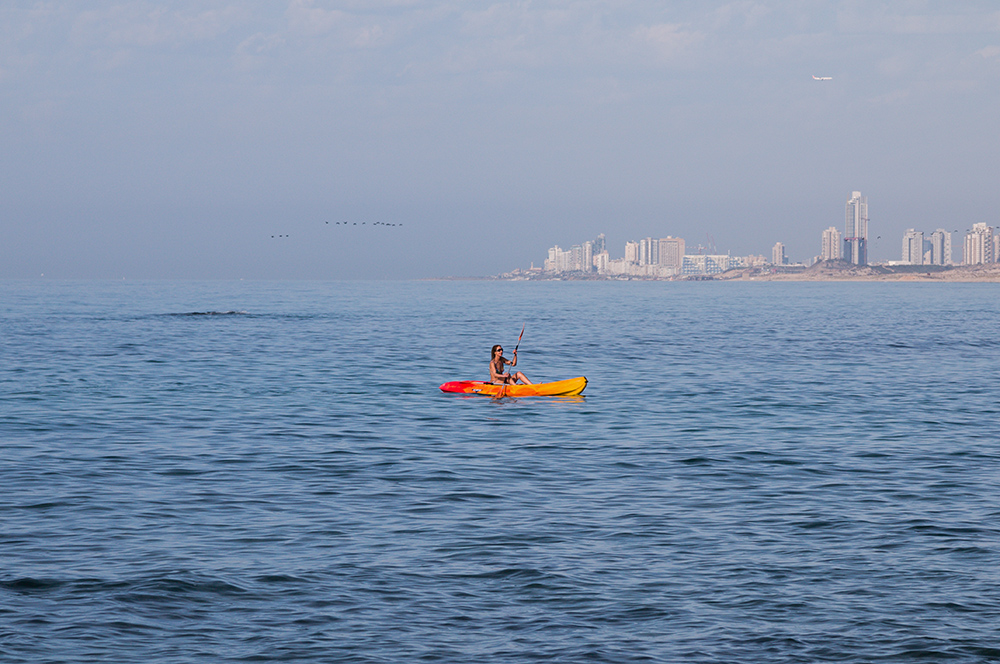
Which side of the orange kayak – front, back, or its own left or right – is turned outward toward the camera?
right
